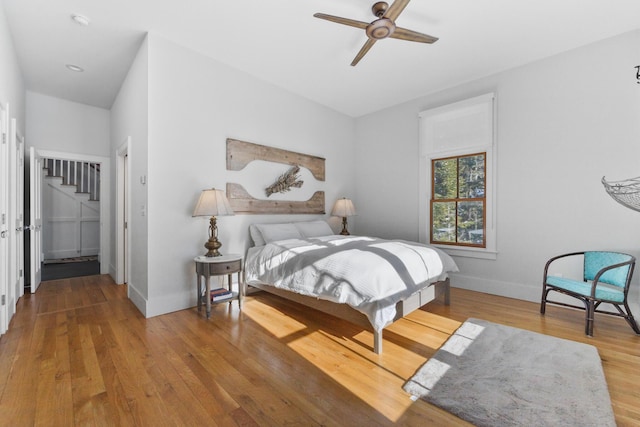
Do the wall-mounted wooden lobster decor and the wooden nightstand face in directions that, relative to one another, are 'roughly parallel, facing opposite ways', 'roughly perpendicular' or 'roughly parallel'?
roughly parallel

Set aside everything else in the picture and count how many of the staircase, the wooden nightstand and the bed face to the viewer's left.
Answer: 0

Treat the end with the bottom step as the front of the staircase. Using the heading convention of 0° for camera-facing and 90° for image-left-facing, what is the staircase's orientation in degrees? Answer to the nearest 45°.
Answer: approximately 270°

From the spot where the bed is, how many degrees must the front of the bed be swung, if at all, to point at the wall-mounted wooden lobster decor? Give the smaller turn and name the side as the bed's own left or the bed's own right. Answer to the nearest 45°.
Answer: approximately 180°

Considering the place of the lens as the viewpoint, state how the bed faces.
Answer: facing the viewer and to the right of the viewer

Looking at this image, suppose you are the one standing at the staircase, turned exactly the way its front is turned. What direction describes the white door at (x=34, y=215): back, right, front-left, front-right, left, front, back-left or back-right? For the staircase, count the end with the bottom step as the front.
right

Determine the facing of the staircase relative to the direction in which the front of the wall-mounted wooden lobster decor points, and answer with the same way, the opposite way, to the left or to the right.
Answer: to the left

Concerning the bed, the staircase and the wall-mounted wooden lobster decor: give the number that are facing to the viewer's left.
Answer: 0

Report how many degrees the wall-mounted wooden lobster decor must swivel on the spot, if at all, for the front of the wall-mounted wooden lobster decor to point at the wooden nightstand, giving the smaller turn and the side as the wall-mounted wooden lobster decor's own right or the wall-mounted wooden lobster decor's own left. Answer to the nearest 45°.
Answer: approximately 90° to the wall-mounted wooden lobster decor's own right

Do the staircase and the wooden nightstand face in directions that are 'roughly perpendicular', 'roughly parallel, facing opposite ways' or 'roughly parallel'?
roughly perpendicular

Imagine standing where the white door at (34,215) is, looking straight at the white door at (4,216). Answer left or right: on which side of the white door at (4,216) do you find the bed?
left

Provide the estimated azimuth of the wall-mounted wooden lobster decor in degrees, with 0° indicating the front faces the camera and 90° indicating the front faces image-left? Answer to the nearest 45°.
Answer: approximately 315°

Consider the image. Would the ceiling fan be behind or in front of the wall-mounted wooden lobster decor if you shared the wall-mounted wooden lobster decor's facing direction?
in front
